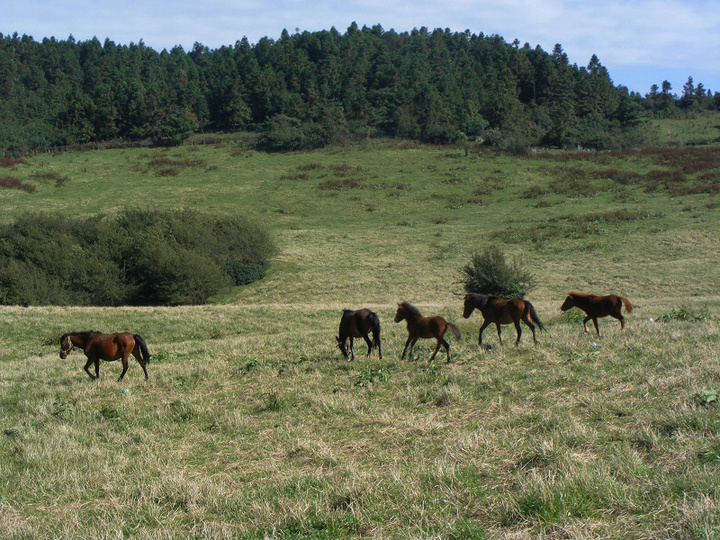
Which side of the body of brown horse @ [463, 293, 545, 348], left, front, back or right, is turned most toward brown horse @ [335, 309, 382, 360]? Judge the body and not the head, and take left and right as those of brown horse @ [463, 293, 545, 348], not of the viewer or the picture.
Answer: front

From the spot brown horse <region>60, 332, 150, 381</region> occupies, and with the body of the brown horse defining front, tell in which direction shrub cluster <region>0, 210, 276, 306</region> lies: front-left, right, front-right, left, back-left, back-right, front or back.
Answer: right

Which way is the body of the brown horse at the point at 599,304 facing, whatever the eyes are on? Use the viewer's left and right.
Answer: facing to the left of the viewer

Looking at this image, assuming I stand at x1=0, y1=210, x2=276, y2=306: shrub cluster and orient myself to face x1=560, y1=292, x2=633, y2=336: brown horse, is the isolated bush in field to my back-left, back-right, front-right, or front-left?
front-left

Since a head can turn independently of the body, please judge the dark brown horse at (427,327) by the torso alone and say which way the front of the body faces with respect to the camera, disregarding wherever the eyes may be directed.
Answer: to the viewer's left

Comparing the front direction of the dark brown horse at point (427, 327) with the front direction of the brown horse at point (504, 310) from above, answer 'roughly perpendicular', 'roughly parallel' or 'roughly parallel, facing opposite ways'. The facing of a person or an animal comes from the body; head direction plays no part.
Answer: roughly parallel

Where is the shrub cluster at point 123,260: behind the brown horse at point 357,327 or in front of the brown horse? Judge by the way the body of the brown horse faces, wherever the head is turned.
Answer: in front

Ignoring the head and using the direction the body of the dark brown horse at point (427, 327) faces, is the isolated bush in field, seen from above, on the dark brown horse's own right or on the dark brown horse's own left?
on the dark brown horse's own right

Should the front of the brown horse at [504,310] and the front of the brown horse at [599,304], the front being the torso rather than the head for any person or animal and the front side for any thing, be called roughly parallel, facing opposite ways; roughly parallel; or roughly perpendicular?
roughly parallel

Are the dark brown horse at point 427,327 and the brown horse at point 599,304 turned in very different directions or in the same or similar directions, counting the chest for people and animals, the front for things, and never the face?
same or similar directions

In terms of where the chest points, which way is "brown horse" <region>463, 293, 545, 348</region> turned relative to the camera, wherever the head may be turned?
to the viewer's left

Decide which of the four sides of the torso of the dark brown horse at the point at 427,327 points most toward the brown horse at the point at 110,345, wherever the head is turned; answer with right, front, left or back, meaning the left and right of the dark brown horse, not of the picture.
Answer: front

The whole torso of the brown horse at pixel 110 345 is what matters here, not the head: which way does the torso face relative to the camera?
to the viewer's left

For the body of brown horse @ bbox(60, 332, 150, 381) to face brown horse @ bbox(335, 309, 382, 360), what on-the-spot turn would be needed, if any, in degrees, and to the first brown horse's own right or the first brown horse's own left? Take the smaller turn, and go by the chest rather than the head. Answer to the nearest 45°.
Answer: approximately 180°
